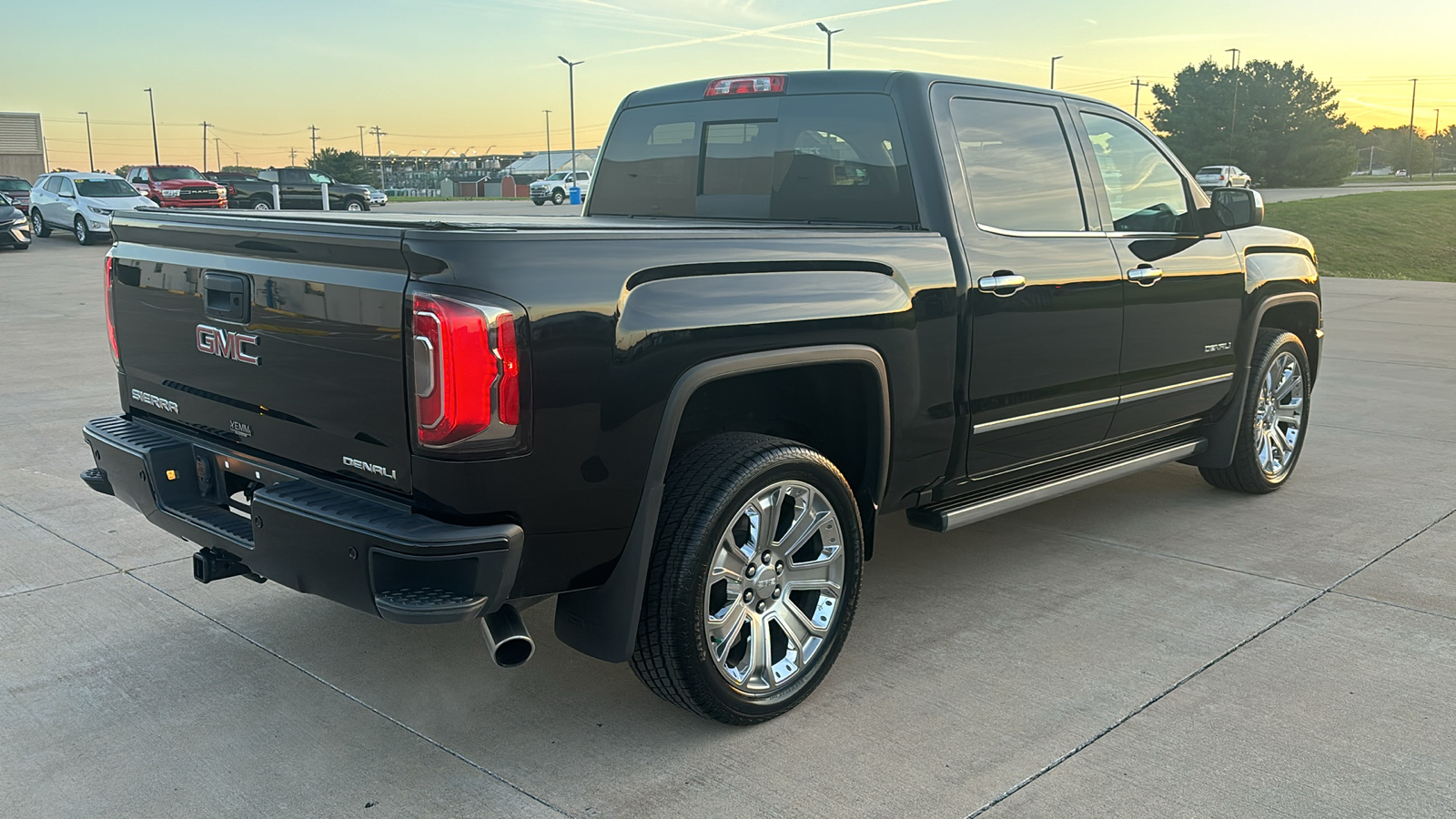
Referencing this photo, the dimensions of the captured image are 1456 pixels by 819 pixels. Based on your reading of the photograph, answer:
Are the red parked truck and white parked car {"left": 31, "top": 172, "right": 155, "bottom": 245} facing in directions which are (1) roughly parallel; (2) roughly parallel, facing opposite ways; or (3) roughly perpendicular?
roughly parallel

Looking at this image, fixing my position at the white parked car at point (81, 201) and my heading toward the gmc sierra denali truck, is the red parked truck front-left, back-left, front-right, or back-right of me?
back-left

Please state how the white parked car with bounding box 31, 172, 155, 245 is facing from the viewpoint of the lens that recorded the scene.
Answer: facing the viewer and to the right of the viewer

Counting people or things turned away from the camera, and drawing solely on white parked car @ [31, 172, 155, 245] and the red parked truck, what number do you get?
0

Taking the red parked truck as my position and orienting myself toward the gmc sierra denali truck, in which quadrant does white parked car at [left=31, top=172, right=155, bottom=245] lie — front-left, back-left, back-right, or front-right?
front-right

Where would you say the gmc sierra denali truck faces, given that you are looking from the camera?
facing away from the viewer and to the right of the viewer

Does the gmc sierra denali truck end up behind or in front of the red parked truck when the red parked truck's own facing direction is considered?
in front

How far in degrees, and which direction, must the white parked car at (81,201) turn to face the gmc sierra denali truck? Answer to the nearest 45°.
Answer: approximately 45° to its right

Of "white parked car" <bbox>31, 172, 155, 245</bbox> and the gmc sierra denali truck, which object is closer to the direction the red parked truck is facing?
the gmc sierra denali truck

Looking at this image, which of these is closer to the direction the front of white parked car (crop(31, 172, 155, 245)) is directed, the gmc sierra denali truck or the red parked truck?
the gmc sierra denali truck

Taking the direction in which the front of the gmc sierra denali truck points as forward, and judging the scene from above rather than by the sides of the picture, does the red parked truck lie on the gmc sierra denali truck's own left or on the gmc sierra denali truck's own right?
on the gmc sierra denali truck's own left

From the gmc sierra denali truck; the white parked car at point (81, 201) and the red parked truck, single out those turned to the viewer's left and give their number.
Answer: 0
